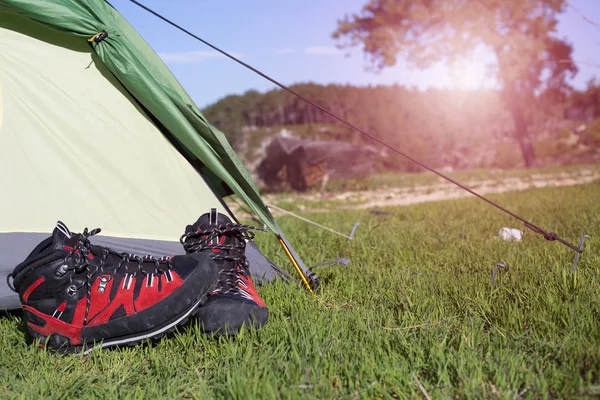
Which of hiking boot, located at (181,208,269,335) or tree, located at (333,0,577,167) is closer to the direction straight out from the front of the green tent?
the hiking boot

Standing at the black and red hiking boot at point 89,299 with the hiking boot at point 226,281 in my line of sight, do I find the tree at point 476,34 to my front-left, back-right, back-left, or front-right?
front-left

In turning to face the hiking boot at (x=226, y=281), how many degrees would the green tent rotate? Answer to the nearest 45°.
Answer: approximately 45° to its left

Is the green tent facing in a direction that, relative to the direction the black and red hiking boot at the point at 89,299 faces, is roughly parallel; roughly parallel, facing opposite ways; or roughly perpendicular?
roughly perpendicular

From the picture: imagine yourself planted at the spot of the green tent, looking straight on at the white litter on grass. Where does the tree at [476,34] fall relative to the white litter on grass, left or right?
left

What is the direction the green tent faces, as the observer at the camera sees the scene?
facing the viewer

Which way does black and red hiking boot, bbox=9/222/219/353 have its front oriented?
to the viewer's right

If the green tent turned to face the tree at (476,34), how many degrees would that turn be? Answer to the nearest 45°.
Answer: approximately 135° to its left

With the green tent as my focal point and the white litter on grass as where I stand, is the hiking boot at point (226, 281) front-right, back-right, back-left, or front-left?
front-left

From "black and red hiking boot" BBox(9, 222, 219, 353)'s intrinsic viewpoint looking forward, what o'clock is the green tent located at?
The green tent is roughly at 9 o'clock from the black and red hiking boot.

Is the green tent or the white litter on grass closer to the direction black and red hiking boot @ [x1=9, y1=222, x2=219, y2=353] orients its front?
the white litter on grass

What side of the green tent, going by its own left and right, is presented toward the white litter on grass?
left
